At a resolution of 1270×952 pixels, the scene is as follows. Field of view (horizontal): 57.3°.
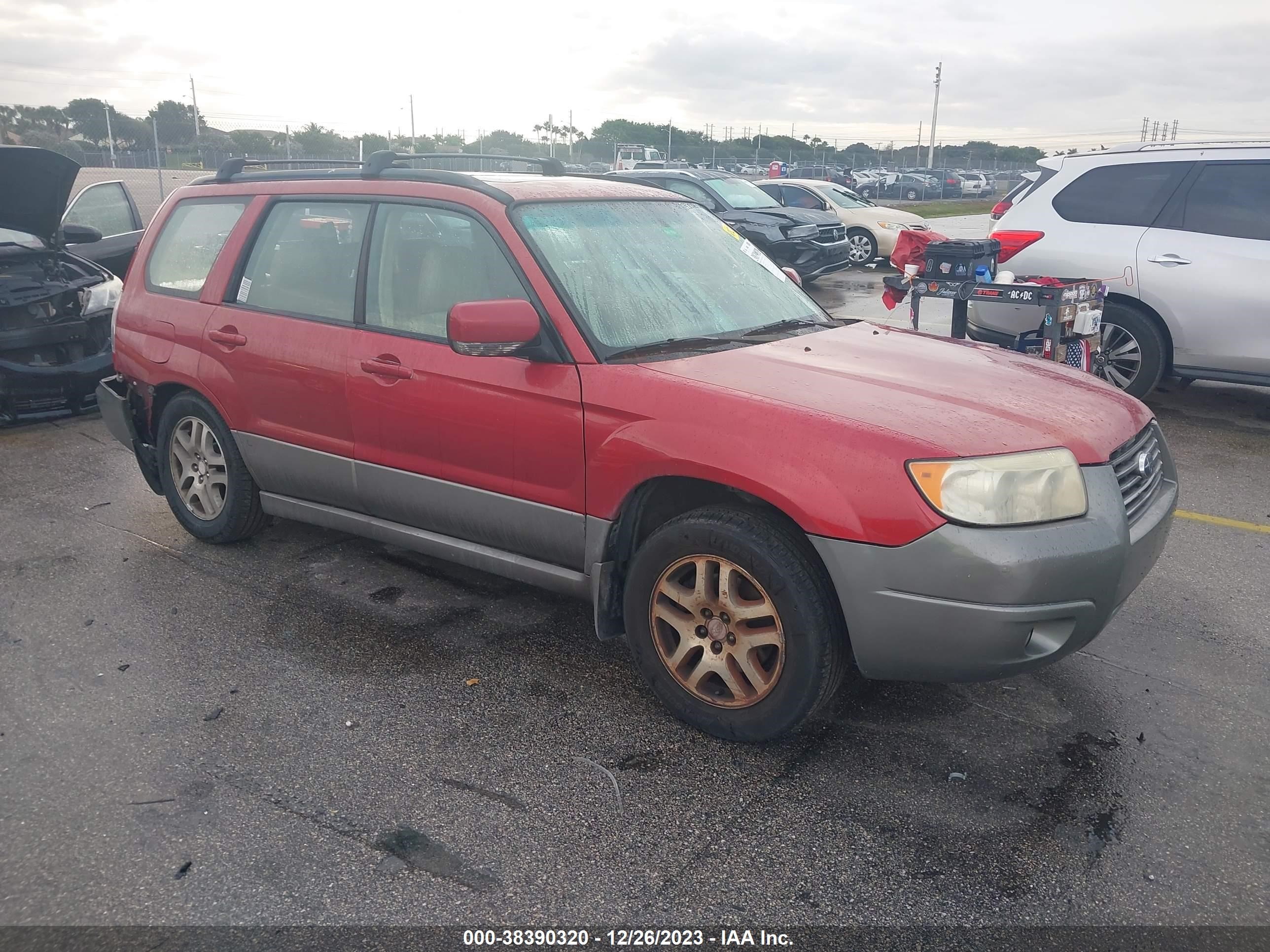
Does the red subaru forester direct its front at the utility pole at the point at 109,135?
no

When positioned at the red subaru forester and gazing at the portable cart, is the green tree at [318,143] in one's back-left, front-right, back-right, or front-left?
front-left

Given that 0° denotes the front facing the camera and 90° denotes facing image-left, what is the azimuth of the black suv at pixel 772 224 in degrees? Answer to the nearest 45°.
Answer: approximately 315°

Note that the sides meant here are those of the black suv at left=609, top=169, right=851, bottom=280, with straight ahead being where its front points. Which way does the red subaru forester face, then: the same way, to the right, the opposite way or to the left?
the same way

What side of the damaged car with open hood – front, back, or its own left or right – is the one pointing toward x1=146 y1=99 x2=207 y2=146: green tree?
back

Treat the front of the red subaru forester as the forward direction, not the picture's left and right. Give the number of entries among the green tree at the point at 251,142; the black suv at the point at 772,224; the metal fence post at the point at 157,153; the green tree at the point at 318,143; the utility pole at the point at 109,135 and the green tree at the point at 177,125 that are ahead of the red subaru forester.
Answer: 0

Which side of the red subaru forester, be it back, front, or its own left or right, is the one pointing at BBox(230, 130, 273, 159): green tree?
back

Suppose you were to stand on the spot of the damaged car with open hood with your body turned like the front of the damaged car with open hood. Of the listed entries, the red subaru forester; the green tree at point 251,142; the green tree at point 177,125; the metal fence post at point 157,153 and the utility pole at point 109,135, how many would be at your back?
4

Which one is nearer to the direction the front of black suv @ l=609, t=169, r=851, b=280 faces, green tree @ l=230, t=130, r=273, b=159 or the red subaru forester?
the red subaru forester

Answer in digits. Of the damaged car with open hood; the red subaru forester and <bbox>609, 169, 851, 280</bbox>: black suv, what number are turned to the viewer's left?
0

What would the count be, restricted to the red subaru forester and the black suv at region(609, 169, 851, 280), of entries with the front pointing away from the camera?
0

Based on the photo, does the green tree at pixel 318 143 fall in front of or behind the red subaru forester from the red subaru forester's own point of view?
behind

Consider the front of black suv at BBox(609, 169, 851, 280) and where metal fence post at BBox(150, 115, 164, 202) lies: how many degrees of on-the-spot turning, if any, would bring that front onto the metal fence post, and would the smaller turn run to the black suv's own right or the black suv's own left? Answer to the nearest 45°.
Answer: approximately 180°

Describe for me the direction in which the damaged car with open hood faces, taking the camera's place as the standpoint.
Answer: facing the viewer

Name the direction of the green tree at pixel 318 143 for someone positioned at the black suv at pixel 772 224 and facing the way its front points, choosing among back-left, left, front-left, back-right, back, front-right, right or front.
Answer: back

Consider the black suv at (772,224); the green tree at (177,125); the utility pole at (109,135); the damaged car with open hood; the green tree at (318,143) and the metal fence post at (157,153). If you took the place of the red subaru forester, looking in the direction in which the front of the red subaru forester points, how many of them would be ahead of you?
0

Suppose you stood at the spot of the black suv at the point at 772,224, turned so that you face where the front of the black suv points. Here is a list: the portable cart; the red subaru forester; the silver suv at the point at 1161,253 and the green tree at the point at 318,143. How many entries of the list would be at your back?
1

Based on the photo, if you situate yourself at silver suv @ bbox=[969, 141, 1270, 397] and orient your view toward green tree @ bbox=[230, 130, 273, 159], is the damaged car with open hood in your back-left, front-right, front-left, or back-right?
front-left

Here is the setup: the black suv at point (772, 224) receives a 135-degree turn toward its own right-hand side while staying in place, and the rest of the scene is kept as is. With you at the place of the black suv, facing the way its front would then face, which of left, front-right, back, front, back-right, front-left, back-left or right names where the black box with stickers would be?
left

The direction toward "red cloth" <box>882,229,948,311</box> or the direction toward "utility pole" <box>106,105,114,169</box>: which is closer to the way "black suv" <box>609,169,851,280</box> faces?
the red cloth
